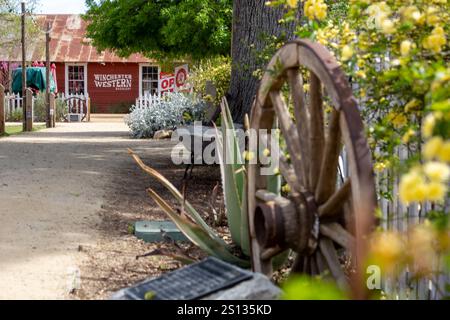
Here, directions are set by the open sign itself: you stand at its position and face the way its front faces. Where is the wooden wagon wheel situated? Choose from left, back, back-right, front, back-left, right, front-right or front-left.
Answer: front

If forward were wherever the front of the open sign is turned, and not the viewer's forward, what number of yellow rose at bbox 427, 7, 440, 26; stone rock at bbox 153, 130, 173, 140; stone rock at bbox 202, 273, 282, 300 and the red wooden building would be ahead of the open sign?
3

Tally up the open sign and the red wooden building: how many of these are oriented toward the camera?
2

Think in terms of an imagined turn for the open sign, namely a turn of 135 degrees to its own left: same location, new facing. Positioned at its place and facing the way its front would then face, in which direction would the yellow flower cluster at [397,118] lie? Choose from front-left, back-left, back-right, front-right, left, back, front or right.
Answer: back-right

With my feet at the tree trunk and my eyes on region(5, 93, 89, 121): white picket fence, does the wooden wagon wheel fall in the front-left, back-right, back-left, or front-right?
back-left

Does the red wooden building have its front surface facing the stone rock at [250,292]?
yes

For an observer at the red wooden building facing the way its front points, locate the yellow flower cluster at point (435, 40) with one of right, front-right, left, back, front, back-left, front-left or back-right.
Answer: front

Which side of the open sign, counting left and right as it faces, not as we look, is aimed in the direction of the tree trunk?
front

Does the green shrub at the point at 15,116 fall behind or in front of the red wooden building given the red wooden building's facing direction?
in front

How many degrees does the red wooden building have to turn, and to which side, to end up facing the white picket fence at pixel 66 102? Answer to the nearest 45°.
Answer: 0° — it already faces it

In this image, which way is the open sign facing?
toward the camera

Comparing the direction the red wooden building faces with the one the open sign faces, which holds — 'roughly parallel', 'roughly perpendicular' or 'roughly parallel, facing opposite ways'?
roughly parallel

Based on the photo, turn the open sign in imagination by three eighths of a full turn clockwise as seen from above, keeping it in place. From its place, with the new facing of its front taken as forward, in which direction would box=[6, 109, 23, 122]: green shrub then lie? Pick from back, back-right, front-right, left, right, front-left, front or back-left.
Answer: left

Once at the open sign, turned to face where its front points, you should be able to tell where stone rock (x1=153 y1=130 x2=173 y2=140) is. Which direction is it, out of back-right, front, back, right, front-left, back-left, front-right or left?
front

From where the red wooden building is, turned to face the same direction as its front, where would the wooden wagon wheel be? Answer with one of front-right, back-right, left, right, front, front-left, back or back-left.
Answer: front

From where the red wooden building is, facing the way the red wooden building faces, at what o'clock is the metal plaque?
The metal plaque is roughly at 12 o'clock from the red wooden building.

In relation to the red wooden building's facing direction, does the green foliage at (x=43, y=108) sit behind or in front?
in front
